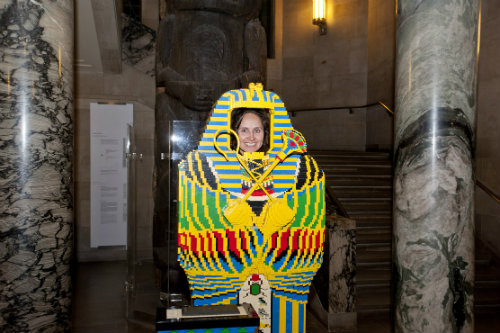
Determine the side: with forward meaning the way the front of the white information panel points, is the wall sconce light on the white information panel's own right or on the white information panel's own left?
on the white information panel's own left

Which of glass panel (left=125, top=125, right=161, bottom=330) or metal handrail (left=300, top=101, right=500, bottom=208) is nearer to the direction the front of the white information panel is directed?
the glass panel

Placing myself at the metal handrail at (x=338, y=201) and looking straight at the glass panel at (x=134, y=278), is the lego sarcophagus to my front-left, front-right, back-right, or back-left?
front-left

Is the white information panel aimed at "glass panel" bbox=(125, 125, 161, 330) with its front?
yes

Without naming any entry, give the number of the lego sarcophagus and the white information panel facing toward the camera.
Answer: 2

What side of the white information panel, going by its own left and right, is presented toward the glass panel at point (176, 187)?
front

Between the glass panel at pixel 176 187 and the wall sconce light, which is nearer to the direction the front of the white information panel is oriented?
the glass panel

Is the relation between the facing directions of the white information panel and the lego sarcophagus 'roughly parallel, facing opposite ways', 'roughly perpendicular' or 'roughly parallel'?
roughly parallel

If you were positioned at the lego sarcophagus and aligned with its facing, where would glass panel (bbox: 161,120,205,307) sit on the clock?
The glass panel is roughly at 5 o'clock from the lego sarcophagus.

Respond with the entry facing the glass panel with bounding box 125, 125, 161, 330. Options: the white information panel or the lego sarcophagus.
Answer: the white information panel

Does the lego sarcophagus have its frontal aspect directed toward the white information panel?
no

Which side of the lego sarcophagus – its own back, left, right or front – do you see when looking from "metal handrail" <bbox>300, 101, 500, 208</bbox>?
back

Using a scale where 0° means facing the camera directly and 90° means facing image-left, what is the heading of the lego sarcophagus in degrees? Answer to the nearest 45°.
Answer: approximately 0°

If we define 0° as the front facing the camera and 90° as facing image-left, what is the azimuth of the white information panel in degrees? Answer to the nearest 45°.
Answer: approximately 0°

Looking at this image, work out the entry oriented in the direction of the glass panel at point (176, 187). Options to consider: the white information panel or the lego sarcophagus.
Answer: the white information panel
